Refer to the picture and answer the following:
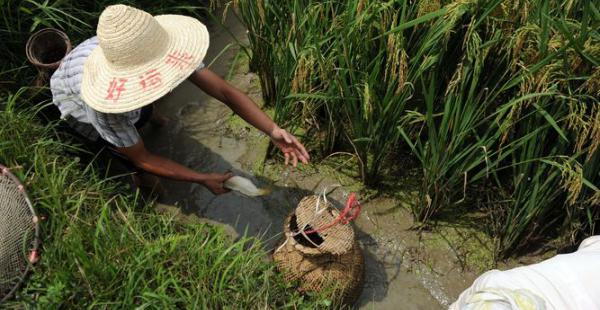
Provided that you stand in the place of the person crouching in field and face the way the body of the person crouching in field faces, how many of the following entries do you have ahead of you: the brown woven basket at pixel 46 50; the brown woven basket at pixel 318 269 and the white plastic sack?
2

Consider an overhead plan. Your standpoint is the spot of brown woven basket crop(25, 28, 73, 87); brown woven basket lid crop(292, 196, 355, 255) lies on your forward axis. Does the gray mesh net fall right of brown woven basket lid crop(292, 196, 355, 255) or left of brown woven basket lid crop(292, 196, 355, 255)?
right

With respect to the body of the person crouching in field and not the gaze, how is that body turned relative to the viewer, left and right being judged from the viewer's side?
facing the viewer and to the right of the viewer

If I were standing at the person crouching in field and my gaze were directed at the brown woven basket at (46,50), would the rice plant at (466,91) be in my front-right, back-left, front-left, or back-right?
back-right

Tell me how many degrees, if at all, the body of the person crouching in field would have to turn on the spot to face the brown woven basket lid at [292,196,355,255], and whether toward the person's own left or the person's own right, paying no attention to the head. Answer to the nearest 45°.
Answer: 0° — they already face it

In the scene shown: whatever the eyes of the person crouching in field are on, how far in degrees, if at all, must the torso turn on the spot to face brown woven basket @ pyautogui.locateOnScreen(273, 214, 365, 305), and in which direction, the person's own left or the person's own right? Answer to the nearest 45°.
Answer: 0° — they already face it

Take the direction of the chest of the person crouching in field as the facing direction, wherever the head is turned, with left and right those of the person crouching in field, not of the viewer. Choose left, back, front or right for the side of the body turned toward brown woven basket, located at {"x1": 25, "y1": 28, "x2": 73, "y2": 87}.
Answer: back

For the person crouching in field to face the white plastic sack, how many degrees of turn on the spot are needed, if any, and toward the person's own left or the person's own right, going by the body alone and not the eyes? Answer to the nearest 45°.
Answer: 0° — they already face it
